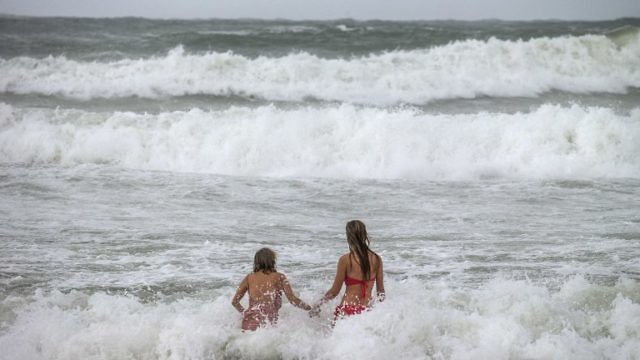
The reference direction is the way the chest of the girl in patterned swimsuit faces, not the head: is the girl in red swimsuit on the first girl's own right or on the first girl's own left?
on the first girl's own right

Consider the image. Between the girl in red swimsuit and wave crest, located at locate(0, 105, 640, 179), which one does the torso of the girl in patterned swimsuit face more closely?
the wave crest

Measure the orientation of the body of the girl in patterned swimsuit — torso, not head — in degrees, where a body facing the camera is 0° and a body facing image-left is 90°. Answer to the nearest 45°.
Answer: approximately 180°

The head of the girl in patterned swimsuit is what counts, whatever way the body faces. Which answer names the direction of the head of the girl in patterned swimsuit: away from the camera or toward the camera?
away from the camera

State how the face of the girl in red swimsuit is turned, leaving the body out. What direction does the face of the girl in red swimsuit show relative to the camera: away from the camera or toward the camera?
away from the camera

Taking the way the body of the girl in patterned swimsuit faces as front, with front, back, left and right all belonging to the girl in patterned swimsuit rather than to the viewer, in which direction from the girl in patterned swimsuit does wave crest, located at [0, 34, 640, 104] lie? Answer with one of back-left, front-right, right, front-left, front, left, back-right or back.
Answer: front

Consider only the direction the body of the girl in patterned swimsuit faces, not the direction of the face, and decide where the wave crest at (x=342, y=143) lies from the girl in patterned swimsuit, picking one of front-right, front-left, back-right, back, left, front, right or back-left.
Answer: front
